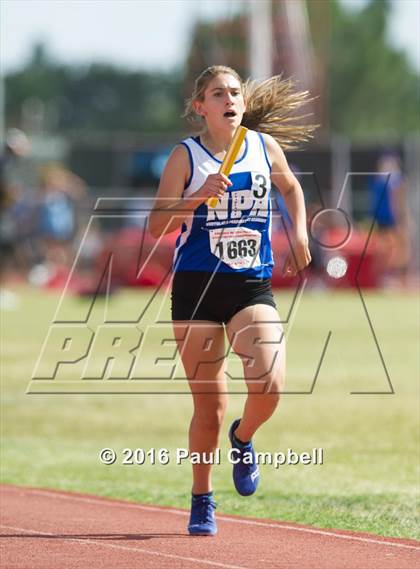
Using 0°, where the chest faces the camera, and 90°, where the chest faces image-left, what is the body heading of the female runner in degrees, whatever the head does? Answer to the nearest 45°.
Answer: approximately 0°
